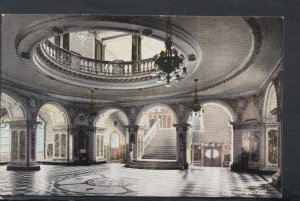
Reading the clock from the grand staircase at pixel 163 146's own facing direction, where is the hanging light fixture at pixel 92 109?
The hanging light fixture is roughly at 3 o'clock from the grand staircase.

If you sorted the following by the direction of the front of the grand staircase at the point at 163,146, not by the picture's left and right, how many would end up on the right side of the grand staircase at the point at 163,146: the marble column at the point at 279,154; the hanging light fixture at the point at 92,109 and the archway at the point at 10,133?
2

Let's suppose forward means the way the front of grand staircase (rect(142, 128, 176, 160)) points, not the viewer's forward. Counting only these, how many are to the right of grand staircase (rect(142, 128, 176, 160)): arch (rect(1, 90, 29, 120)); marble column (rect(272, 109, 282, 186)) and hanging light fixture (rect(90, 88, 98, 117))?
2

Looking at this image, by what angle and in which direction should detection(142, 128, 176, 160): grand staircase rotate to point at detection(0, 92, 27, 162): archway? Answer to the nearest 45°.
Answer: approximately 90° to its right

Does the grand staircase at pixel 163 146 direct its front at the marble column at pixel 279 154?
no

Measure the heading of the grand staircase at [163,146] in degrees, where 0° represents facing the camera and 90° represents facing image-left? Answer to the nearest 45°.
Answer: approximately 0°
